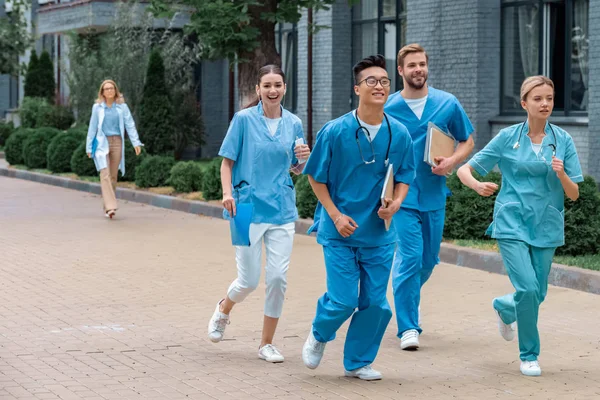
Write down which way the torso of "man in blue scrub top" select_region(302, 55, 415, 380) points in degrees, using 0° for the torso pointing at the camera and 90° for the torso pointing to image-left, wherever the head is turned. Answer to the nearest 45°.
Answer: approximately 315°

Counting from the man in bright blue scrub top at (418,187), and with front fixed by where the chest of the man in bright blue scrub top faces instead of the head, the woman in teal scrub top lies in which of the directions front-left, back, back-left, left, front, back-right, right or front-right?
front-left

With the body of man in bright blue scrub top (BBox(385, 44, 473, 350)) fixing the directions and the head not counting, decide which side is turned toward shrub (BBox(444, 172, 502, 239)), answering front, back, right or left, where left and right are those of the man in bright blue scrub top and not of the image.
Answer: back

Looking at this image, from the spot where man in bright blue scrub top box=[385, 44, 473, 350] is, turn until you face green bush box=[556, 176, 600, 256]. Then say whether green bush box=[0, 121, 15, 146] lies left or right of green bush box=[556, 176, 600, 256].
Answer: left

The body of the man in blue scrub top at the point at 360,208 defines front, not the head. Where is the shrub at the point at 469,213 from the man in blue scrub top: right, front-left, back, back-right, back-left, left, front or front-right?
back-left

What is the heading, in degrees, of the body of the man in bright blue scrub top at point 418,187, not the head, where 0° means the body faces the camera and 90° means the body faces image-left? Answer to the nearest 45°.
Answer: approximately 0°

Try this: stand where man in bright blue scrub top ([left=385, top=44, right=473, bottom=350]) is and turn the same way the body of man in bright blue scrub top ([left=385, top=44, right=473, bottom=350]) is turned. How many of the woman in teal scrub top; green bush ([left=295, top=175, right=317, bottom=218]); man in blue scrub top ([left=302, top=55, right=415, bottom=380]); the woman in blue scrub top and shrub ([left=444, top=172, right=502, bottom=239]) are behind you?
2
